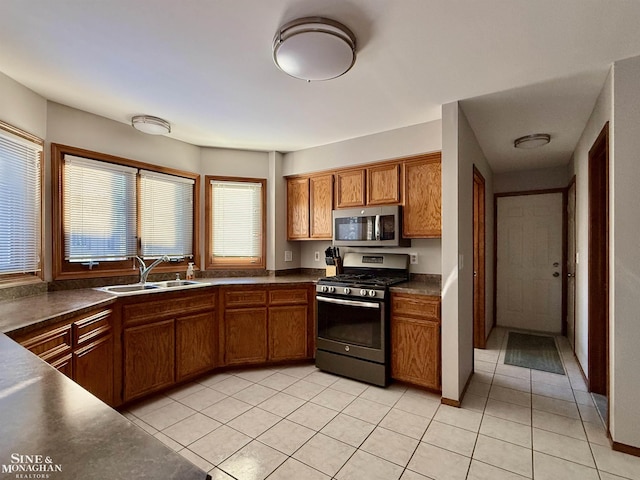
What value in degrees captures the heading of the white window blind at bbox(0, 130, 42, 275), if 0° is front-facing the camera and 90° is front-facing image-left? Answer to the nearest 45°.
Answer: approximately 315°

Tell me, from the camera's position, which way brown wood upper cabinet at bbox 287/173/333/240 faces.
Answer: facing the viewer and to the left of the viewer

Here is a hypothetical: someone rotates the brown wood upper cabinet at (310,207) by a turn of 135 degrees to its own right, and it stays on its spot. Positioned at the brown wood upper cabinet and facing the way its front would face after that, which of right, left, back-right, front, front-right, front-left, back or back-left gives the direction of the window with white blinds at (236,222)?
left

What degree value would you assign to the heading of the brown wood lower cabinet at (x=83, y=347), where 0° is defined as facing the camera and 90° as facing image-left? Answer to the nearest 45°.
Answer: approximately 315°

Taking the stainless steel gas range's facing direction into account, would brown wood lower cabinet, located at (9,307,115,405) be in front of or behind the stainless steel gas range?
in front

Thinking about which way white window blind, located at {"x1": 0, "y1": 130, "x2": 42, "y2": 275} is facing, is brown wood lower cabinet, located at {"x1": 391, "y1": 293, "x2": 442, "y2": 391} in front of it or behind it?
in front

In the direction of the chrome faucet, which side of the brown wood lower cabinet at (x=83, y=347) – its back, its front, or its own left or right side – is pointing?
left

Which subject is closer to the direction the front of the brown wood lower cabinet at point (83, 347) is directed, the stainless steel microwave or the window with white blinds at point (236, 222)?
the stainless steel microwave

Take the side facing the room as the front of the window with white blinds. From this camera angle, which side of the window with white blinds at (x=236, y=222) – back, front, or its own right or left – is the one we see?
front

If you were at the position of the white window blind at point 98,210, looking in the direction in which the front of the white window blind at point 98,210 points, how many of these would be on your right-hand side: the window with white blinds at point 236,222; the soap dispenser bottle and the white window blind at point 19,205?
1

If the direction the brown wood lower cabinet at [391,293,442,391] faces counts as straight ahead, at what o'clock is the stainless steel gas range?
The stainless steel gas range is roughly at 2 o'clock from the brown wood lower cabinet.

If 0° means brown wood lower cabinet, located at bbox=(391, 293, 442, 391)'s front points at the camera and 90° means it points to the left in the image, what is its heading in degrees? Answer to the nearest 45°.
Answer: approximately 45°
